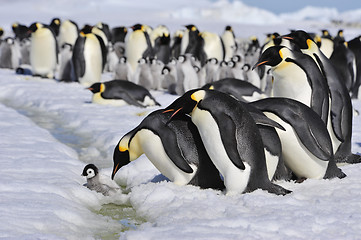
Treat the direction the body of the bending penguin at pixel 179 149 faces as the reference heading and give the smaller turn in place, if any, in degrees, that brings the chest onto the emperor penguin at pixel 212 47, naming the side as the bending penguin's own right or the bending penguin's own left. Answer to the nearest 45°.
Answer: approximately 90° to the bending penguin's own right

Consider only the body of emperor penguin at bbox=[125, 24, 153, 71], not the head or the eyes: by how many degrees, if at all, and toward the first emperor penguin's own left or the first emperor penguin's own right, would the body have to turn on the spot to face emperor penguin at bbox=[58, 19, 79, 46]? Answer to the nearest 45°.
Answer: approximately 90° to the first emperor penguin's own right

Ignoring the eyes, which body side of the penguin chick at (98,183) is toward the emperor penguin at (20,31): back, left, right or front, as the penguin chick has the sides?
right

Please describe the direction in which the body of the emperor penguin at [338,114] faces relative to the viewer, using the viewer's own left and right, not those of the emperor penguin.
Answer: facing to the left of the viewer

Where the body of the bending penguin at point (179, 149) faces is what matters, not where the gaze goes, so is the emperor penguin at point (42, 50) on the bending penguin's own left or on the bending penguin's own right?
on the bending penguin's own right

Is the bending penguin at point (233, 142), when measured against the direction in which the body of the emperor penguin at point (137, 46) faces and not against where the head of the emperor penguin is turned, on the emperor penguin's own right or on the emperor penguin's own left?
on the emperor penguin's own left

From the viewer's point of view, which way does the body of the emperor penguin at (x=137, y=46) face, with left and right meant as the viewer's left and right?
facing the viewer and to the left of the viewer

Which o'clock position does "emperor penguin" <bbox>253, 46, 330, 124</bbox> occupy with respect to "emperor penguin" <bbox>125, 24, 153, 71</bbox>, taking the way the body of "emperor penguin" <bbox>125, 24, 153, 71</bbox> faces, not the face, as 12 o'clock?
"emperor penguin" <bbox>253, 46, 330, 124</bbox> is roughly at 10 o'clock from "emperor penguin" <bbox>125, 24, 153, 71</bbox>.

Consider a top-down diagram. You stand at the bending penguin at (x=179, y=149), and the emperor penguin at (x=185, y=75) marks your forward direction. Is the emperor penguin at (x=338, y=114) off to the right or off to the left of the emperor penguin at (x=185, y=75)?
right

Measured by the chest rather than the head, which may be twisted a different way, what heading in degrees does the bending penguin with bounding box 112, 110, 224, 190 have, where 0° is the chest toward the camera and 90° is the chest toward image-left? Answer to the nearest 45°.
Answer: approximately 90°

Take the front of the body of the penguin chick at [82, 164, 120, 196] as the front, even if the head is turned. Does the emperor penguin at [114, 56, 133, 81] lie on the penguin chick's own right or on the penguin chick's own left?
on the penguin chick's own right

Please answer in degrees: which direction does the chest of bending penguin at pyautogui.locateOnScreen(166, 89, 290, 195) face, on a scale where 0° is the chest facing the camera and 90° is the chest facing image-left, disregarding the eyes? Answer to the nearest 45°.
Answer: approximately 90°

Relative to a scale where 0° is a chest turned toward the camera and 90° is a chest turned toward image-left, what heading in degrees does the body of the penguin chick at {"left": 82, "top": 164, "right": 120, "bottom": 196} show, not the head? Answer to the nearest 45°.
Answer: approximately 90°

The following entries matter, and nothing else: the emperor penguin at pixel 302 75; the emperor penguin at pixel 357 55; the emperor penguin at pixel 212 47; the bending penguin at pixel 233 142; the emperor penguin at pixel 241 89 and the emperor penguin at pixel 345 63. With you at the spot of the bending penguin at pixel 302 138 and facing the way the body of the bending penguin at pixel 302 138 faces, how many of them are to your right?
5

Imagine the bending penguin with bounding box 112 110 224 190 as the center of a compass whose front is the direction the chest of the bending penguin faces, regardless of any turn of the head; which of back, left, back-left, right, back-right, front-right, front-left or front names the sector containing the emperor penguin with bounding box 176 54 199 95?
right
